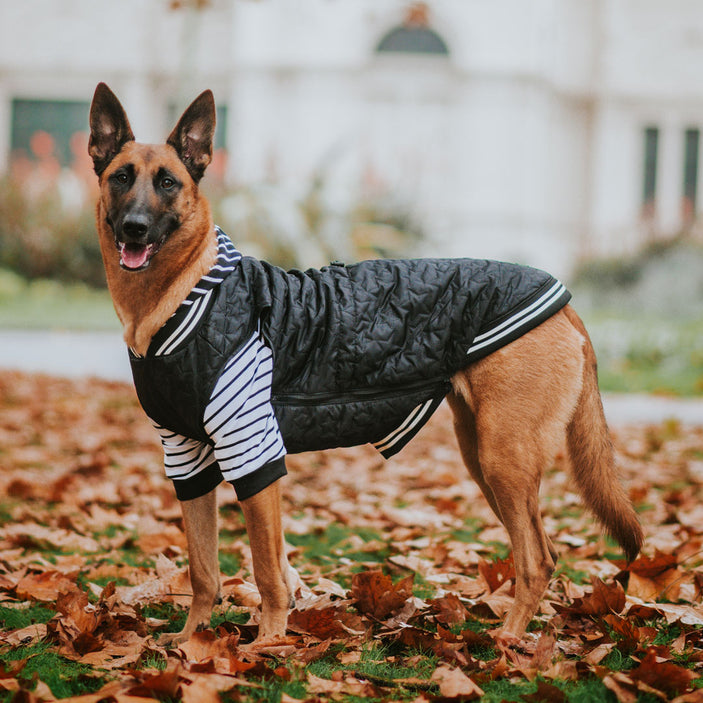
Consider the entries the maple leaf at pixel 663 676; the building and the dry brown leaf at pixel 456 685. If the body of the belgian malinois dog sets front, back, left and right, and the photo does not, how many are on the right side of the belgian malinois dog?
1

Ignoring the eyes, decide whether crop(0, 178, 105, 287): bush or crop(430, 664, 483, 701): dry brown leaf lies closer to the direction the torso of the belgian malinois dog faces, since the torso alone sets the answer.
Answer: the bush

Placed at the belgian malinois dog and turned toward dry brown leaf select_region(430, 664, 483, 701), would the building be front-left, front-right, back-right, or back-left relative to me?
back-left

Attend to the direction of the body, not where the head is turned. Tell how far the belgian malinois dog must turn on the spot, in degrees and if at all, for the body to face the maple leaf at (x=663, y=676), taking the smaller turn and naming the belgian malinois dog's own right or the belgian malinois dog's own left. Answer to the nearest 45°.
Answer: approximately 135° to the belgian malinois dog's own left

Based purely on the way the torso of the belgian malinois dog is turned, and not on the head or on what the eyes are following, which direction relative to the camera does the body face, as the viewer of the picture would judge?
to the viewer's left

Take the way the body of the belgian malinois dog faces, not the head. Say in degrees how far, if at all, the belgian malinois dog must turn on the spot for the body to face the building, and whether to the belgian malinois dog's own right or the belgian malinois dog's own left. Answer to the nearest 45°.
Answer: approximately 90° to the belgian malinois dog's own right

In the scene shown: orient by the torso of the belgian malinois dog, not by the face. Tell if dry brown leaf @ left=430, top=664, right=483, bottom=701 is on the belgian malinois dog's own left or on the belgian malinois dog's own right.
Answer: on the belgian malinois dog's own left

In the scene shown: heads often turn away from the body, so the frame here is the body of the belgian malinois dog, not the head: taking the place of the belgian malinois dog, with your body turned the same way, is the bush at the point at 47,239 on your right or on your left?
on your right

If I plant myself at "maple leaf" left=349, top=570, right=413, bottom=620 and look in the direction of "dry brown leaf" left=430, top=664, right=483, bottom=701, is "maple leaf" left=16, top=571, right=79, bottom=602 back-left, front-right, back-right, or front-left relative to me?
back-right
